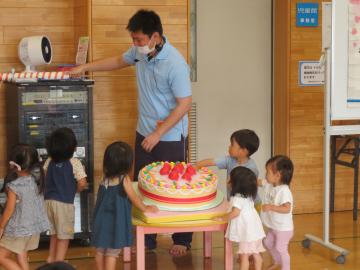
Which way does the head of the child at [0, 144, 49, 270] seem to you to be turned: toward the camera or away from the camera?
away from the camera

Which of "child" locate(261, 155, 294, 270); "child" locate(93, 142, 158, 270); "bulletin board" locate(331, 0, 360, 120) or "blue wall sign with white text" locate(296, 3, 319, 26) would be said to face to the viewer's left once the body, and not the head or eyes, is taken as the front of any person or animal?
"child" locate(261, 155, 294, 270)

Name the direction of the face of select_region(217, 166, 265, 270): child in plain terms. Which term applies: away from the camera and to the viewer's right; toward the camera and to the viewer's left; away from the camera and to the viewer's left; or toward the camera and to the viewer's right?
away from the camera and to the viewer's left

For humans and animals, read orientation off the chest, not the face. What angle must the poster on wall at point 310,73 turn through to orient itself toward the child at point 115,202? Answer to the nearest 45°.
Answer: approximately 45° to its right

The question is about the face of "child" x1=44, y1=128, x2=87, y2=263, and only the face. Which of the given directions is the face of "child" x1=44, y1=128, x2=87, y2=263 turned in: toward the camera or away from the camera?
away from the camera

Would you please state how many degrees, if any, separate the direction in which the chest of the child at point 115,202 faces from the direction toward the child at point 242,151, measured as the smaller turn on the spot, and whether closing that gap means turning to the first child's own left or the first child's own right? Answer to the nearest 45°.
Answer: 0° — they already face them

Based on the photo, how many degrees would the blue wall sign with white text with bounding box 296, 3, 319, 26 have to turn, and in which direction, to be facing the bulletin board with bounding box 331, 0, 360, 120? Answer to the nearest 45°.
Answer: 0° — it already faces it

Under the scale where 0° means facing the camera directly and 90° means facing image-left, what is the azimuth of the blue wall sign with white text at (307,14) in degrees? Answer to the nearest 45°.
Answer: approximately 0°

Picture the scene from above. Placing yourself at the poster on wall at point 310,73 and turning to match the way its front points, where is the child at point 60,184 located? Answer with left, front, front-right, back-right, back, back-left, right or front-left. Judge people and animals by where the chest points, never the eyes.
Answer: front-right

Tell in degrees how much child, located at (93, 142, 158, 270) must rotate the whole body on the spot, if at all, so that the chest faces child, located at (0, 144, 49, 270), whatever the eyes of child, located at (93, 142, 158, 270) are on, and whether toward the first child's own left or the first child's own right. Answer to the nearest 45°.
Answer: approximately 135° to the first child's own left

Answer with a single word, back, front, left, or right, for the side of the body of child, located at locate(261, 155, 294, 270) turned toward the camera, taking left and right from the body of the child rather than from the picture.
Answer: left

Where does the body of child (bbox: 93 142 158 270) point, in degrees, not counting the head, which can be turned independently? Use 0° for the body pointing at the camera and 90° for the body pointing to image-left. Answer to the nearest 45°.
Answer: approximately 225°
